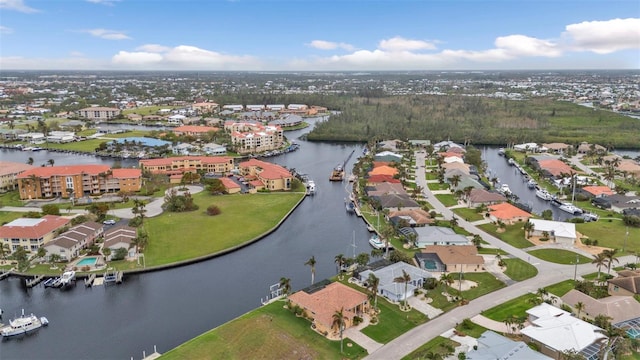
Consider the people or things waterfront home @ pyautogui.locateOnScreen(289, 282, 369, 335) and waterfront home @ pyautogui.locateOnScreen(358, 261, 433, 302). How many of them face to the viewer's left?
0

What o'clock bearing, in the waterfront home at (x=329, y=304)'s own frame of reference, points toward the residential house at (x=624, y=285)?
The residential house is roughly at 10 o'clock from the waterfront home.

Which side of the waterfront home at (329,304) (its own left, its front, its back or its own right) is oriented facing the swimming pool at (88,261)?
back

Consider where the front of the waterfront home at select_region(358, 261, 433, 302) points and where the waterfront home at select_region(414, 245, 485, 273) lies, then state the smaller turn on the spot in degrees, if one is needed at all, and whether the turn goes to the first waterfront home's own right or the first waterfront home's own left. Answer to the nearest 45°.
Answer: approximately 90° to the first waterfront home's own left

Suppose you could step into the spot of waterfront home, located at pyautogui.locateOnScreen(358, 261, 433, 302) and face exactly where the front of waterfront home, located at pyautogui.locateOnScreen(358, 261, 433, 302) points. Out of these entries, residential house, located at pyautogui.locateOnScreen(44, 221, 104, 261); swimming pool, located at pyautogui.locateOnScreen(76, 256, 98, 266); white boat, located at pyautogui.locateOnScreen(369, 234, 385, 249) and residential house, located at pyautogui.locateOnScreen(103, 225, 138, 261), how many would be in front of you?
0

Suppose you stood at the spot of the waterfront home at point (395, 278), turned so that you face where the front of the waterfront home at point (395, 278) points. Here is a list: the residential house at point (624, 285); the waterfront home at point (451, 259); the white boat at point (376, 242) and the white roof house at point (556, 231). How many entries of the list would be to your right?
0

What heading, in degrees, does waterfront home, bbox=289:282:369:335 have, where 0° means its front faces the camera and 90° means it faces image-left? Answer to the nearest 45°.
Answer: approximately 315°

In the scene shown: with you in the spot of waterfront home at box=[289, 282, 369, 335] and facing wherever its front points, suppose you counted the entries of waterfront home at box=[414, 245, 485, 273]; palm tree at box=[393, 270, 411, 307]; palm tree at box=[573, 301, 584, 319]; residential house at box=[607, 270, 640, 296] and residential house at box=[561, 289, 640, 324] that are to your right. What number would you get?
0

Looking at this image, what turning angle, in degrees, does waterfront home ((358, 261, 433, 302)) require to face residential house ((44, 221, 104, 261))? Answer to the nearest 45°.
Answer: approximately 135° to its right

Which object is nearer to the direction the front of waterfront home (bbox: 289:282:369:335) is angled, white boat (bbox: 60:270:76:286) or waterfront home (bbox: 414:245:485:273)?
the waterfront home

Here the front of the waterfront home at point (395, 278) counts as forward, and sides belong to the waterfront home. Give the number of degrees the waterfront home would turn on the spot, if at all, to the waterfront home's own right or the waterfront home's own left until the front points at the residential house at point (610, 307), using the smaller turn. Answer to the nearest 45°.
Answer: approximately 45° to the waterfront home's own left

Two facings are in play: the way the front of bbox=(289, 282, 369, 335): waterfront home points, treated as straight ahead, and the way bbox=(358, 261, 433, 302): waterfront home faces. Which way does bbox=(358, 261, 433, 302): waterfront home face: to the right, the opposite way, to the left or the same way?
the same way

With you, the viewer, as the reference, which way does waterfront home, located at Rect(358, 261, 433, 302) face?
facing the viewer and to the right of the viewer

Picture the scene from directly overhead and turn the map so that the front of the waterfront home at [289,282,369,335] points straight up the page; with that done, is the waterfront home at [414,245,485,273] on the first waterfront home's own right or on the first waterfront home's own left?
on the first waterfront home's own left

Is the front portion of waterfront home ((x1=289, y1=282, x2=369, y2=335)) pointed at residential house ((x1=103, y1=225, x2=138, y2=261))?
no

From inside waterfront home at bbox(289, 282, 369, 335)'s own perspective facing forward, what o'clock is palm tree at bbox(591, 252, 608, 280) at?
The palm tree is roughly at 10 o'clock from the waterfront home.

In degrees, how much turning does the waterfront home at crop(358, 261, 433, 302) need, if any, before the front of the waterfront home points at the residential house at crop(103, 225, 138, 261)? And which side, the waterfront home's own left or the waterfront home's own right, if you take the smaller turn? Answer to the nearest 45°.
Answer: approximately 135° to the waterfront home's own right

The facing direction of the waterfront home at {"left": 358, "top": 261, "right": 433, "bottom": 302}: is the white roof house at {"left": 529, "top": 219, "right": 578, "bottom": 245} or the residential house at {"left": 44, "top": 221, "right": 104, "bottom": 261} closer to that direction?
the white roof house
